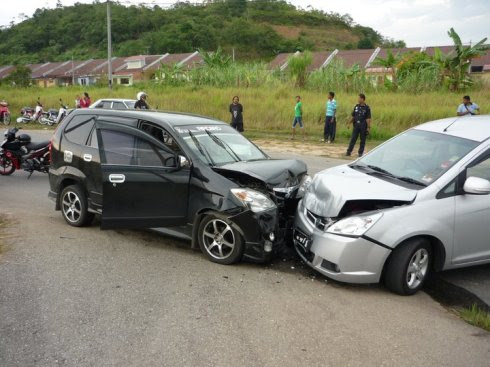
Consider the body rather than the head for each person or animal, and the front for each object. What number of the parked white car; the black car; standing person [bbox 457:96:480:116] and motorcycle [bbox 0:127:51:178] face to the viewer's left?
2

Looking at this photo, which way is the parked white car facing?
to the viewer's left

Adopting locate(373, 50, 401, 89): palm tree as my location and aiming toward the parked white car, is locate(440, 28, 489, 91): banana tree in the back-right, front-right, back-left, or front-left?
back-left

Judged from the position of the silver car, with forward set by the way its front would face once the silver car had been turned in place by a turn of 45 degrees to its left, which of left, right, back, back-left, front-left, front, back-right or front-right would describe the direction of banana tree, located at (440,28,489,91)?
back

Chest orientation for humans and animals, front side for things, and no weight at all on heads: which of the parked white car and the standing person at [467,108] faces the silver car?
the standing person

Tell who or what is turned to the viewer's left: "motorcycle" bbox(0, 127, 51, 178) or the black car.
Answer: the motorcycle

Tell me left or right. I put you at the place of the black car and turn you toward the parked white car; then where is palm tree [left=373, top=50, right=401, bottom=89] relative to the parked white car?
right

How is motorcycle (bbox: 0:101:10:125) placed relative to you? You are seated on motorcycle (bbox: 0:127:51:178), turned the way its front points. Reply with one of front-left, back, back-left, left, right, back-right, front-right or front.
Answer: right

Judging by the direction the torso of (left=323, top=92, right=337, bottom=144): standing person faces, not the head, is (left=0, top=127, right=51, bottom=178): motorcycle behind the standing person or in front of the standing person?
in front

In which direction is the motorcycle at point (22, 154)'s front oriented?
to the viewer's left
